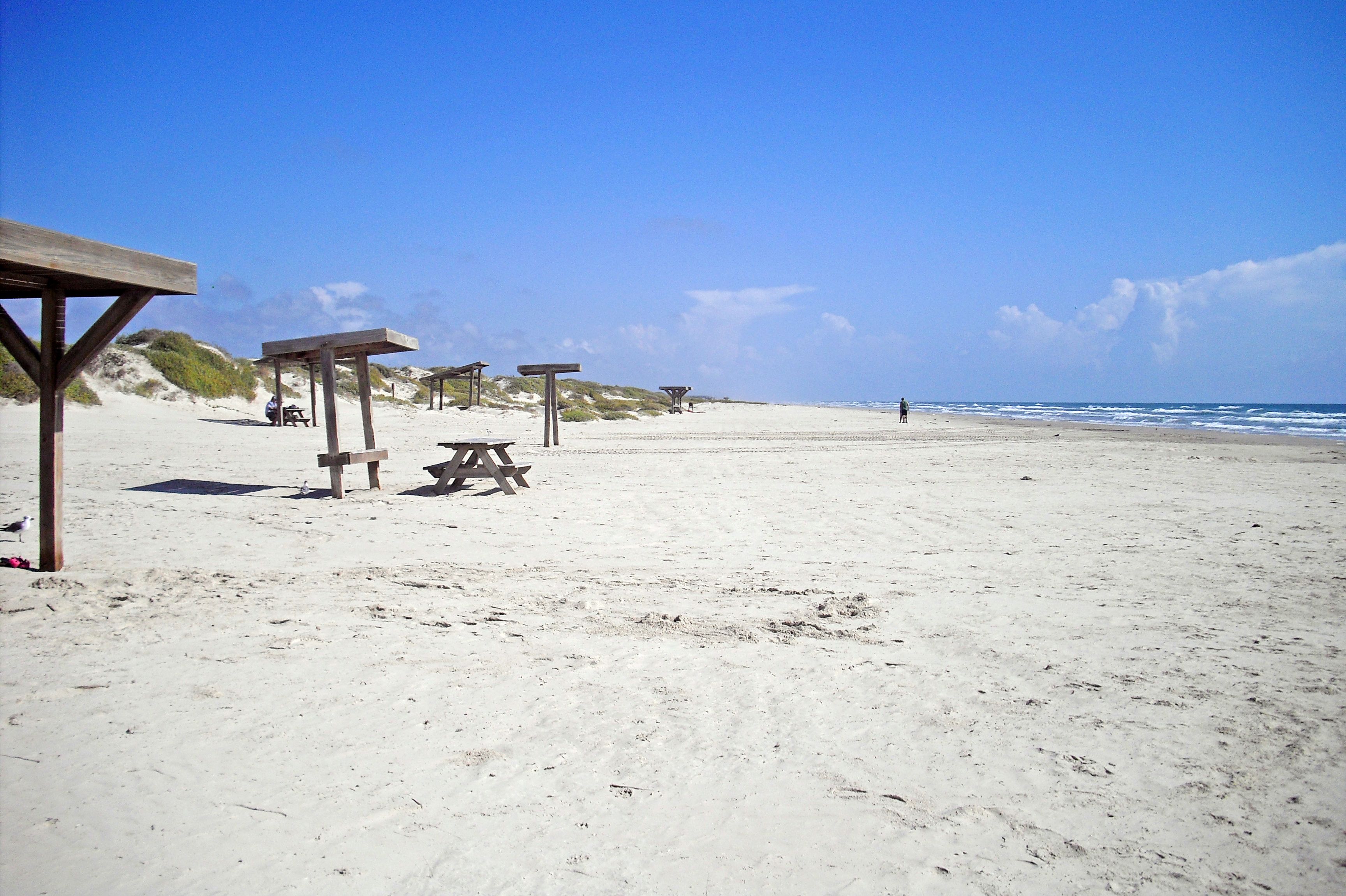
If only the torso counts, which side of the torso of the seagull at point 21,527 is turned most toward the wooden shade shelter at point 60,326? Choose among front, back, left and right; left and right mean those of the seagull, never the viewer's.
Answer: right

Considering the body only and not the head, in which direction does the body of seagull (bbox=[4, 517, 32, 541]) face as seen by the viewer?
to the viewer's right

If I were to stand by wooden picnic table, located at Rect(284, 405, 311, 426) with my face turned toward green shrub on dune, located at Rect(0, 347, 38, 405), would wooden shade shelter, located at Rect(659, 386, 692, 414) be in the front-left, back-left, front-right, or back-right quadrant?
back-right

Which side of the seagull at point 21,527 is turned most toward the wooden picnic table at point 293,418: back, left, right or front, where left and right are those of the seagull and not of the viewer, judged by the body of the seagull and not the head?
left

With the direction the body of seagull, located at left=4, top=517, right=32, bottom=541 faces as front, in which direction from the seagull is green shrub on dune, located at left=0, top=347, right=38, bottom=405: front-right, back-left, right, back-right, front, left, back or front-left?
left

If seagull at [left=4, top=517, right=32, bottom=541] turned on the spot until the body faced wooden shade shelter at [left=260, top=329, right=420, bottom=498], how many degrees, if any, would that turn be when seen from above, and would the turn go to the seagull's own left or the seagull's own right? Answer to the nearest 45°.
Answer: approximately 45° to the seagull's own left

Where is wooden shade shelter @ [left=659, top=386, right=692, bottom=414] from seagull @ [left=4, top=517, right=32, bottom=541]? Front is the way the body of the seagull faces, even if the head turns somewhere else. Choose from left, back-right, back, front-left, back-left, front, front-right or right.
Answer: front-left
